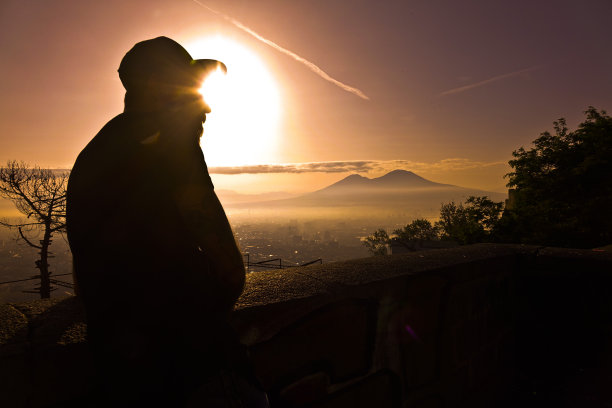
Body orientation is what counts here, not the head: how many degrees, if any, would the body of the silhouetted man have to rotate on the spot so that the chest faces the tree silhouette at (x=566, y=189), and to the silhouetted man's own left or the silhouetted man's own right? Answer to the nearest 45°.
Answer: approximately 45° to the silhouetted man's own left

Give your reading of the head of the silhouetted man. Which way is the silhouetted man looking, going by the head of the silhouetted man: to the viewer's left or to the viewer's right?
to the viewer's right

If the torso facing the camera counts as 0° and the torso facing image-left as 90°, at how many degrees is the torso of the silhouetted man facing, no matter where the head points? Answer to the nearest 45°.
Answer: approximately 270°
